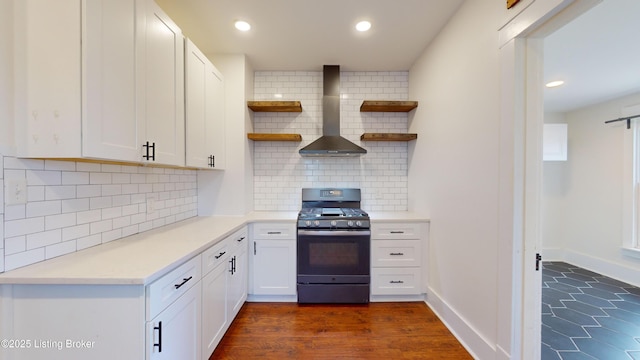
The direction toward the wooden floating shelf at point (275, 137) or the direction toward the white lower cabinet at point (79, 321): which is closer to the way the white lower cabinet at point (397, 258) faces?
the white lower cabinet

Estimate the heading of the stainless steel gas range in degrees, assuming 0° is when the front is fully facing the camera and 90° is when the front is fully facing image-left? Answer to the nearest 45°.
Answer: approximately 0°

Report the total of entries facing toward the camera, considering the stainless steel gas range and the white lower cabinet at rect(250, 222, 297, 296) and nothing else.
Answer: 2
